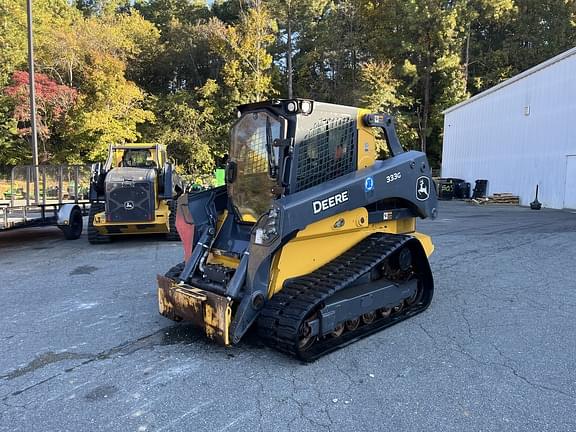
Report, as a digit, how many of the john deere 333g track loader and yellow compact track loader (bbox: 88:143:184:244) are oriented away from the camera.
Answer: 1

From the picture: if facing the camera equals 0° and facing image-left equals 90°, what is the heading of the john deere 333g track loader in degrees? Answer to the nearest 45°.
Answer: approximately 45°

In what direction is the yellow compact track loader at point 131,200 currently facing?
away from the camera

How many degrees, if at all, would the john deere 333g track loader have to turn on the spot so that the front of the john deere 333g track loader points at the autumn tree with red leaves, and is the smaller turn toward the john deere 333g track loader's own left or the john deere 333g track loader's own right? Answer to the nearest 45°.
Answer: approximately 90° to the john deere 333g track loader's own right

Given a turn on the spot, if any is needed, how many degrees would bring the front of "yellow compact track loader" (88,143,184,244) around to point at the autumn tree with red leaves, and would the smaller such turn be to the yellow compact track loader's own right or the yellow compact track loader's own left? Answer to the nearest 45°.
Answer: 0° — it already faces it

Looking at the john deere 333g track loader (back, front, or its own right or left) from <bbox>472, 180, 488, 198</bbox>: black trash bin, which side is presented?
back

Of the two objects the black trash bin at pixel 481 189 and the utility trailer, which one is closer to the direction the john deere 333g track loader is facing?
the utility trailer

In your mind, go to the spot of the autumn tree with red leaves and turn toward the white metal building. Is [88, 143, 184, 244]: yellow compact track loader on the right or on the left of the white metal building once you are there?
right

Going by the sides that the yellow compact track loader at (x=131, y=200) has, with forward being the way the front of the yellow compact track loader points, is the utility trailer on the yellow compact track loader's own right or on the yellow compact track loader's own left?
on the yellow compact track loader's own left

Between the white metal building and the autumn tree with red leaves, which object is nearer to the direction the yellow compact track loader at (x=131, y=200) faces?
the autumn tree with red leaves
